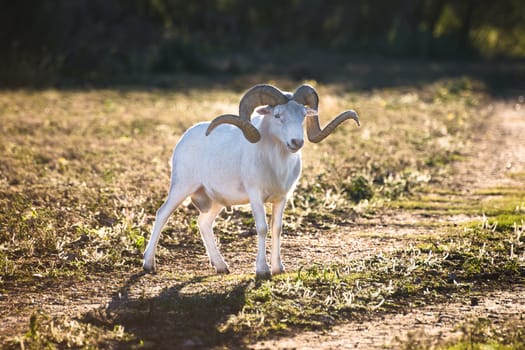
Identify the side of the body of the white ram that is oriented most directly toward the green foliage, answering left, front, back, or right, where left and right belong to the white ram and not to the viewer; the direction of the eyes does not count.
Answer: left

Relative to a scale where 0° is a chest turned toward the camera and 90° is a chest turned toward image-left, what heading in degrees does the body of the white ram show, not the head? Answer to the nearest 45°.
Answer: approximately 315°
